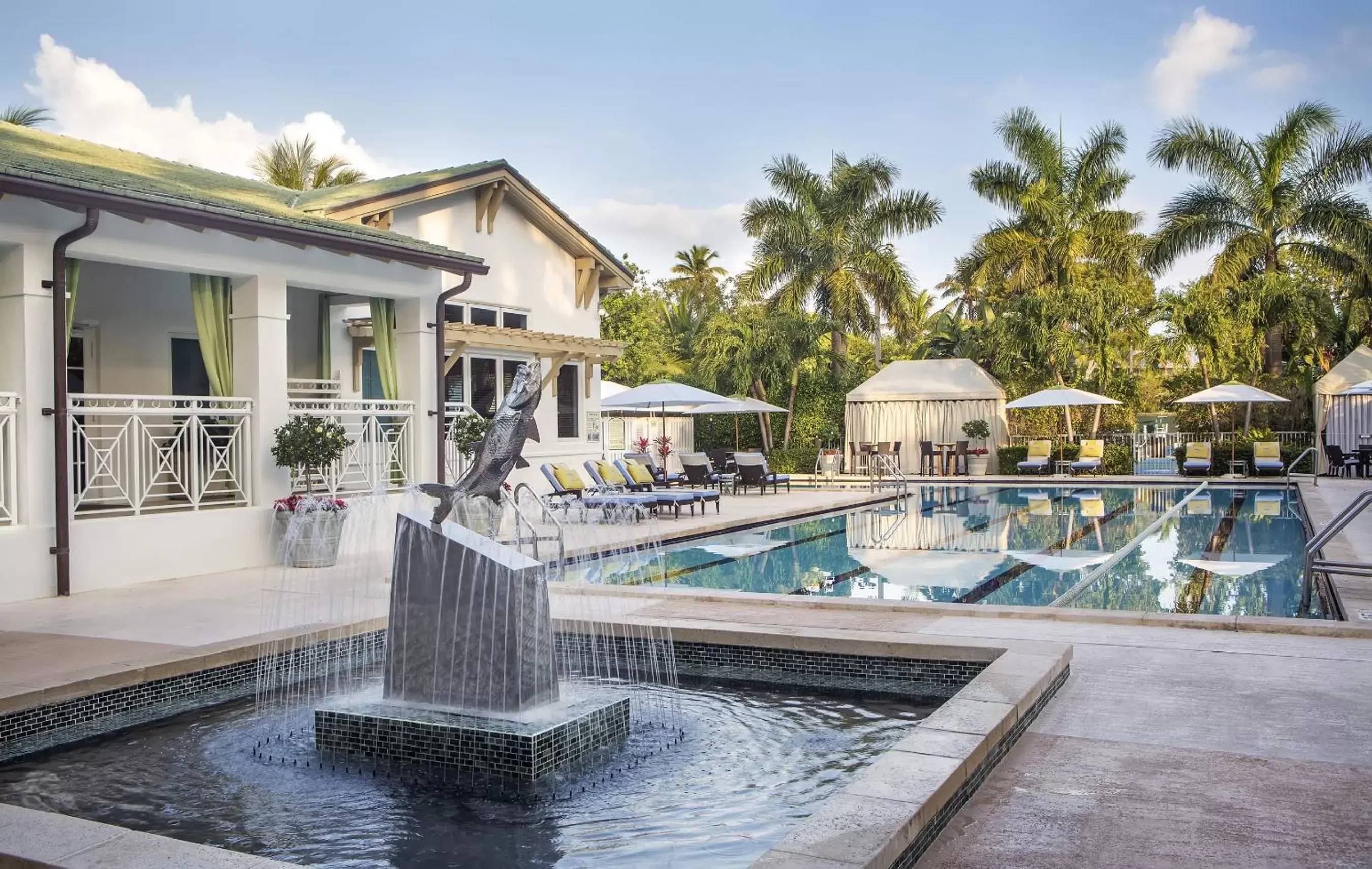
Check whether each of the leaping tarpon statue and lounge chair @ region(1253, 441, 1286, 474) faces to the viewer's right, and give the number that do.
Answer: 1

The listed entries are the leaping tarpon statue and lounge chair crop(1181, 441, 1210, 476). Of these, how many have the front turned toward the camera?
1

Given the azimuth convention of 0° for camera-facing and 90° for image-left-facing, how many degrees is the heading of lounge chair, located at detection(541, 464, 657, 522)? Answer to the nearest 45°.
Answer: approximately 315°

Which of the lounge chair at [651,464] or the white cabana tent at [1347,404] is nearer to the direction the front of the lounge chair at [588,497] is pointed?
the white cabana tent

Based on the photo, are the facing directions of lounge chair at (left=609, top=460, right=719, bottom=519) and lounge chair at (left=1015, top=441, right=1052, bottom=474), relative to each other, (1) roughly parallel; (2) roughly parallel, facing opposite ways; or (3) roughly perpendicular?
roughly perpendicular

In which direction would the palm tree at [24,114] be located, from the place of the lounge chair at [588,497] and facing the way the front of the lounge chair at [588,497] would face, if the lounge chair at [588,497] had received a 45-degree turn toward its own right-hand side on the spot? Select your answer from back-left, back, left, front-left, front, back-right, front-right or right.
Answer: back-right

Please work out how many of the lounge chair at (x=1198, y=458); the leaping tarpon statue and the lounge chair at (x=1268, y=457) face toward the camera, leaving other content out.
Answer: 2

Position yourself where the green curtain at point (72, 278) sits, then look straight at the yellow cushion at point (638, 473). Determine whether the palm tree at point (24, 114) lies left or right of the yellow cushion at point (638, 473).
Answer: left

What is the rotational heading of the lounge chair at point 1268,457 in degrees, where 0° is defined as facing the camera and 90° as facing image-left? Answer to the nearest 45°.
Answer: approximately 0°

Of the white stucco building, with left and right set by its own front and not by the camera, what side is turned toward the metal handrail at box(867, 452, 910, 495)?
left

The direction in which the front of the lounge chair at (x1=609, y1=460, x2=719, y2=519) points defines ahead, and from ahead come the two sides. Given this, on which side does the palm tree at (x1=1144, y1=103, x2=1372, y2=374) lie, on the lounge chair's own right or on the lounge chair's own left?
on the lounge chair's own left
